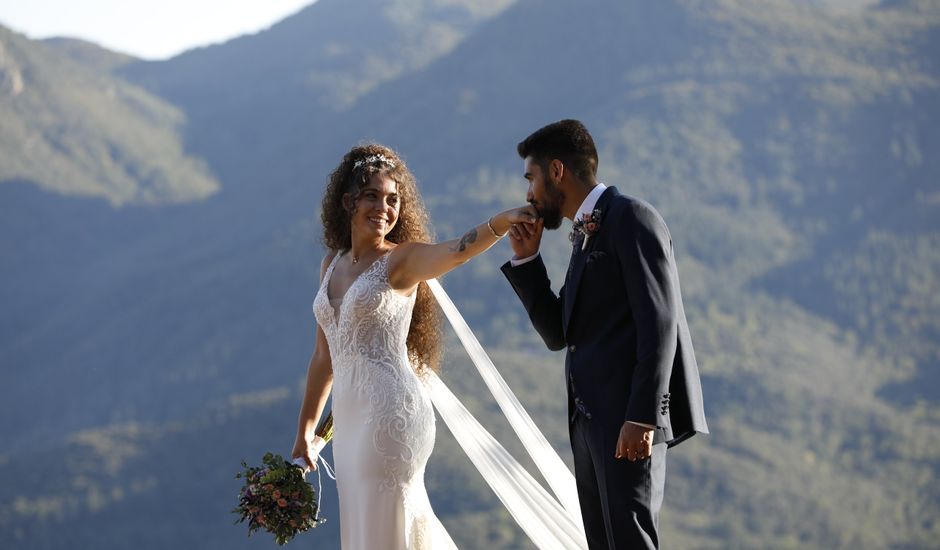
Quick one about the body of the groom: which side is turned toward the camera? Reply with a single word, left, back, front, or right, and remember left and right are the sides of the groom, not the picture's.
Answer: left

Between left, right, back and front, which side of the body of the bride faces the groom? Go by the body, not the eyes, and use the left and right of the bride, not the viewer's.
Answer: left

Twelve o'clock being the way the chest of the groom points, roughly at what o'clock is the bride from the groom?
The bride is roughly at 1 o'clock from the groom.

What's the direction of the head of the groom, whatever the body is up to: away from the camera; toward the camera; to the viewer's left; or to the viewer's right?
to the viewer's left

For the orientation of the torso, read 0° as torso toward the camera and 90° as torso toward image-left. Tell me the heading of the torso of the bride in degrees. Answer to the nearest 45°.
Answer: approximately 45°
